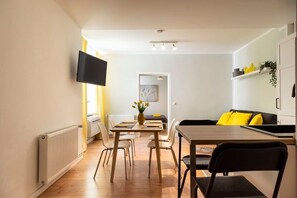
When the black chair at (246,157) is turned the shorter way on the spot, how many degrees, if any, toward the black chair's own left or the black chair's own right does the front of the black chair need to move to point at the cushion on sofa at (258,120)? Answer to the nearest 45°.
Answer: approximately 45° to the black chair's own right

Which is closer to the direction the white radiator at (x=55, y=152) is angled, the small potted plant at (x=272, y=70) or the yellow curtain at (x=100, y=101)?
the small potted plant

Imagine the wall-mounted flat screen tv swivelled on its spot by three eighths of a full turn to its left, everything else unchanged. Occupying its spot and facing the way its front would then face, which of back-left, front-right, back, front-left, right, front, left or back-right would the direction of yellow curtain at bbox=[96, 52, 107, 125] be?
front

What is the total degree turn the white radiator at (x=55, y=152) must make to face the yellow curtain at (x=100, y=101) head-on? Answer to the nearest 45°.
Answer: approximately 135° to its left

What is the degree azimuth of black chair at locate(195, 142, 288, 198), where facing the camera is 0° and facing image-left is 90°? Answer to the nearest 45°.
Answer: approximately 135°

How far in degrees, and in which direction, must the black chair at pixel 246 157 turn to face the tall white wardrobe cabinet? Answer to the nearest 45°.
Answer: approximately 45° to its right

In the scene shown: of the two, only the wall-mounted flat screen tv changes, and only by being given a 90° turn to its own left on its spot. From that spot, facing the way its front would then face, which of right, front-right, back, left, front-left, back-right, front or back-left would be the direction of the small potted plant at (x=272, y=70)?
front-right

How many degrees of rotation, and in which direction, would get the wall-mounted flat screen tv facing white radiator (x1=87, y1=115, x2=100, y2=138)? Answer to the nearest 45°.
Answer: approximately 135° to its left

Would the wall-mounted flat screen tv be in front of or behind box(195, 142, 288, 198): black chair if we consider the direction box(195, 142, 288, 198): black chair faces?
in front

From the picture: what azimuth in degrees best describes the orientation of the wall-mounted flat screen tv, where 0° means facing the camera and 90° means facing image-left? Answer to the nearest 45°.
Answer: approximately 315°

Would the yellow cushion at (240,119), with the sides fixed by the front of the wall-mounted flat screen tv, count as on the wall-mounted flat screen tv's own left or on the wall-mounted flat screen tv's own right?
on the wall-mounted flat screen tv's own left

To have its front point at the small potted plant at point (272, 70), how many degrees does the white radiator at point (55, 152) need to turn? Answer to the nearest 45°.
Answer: approximately 45° to its left

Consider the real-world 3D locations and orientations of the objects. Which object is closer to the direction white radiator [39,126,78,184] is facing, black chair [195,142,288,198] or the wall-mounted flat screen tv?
the black chair

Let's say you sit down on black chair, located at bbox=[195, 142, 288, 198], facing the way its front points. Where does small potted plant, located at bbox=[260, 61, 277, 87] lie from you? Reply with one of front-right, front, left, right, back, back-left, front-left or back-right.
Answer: front-right

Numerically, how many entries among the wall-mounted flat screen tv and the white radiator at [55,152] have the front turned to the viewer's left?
0

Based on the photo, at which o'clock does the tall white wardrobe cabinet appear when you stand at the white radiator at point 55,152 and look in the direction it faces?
The tall white wardrobe cabinet is roughly at 11 o'clock from the white radiator.

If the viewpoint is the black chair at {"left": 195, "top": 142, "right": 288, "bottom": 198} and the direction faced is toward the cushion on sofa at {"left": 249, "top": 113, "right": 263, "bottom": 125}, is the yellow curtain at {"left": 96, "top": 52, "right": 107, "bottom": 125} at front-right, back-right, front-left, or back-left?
front-left
